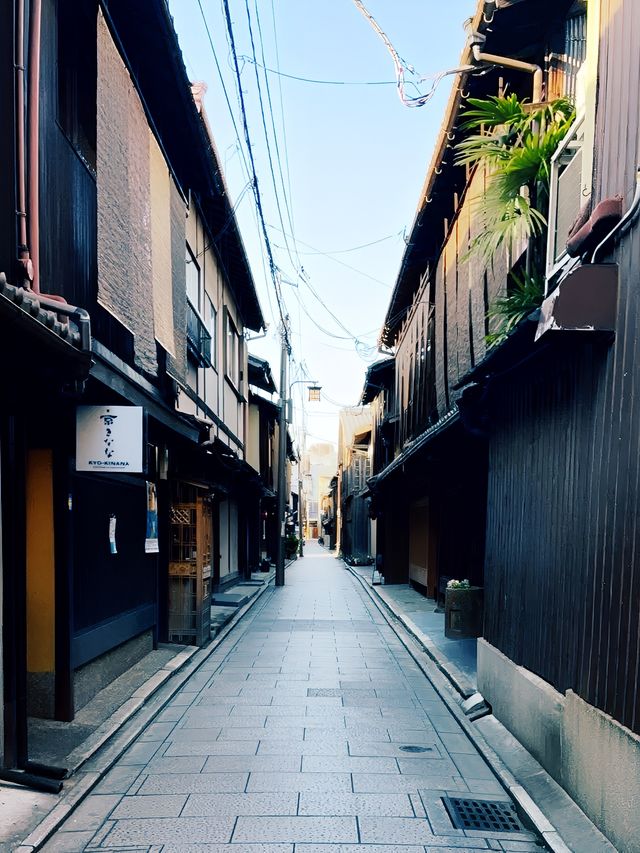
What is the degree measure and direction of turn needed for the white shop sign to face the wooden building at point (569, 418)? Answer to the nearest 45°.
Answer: approximately 45° to its left

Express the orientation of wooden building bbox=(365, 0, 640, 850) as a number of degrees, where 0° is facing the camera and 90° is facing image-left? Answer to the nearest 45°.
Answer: approximately 90°

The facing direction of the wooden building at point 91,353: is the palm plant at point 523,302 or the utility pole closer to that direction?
the palm plant

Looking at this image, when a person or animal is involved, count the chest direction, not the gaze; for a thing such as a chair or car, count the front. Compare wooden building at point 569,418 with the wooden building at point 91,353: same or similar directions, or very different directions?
very different directions

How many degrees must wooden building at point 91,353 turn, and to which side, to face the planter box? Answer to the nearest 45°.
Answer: approximately 45° to its left

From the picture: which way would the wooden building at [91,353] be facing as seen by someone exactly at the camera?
facing to the right of the viewer

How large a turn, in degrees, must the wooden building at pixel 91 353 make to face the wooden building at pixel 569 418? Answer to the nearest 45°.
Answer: approximately 45° to its right
